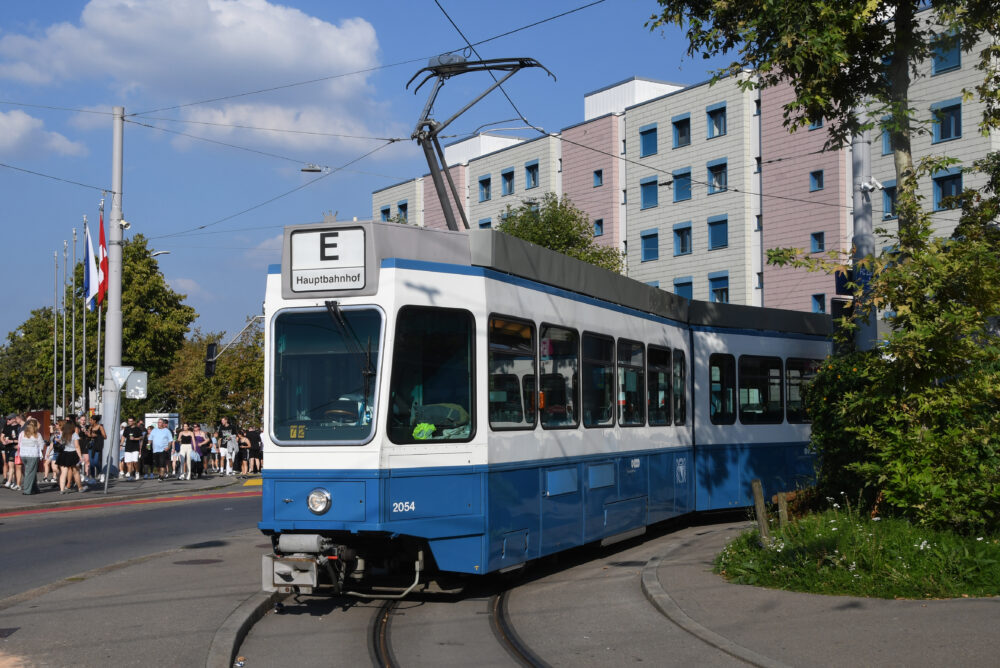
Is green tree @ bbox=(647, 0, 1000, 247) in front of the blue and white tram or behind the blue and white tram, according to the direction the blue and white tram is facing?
behind

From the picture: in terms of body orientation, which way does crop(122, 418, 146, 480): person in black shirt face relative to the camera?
toward the camera

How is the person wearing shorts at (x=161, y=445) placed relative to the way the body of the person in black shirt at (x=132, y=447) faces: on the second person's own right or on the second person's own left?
on the second person's own left

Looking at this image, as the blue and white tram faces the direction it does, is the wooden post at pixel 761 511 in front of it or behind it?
behind

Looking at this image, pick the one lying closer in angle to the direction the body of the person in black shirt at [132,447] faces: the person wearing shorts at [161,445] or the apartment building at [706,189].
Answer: the person wearing shorts

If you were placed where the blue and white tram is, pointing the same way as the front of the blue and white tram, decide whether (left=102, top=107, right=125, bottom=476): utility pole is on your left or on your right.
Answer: on your right

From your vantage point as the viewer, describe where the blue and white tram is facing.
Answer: facing the viewer and to the left of the viewer

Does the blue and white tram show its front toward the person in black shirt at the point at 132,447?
no

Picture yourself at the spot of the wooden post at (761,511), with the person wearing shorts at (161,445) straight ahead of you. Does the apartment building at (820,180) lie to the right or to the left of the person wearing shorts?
right

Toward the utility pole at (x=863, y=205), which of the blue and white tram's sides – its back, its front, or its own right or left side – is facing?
back

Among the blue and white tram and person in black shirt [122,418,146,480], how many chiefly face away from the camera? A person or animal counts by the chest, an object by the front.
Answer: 0

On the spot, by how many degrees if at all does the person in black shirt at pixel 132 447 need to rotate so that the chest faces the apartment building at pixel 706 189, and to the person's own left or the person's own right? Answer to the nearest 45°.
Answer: approximately 135° to the person's own left

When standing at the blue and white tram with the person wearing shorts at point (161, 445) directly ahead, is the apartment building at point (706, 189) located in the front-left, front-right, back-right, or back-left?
front-right
